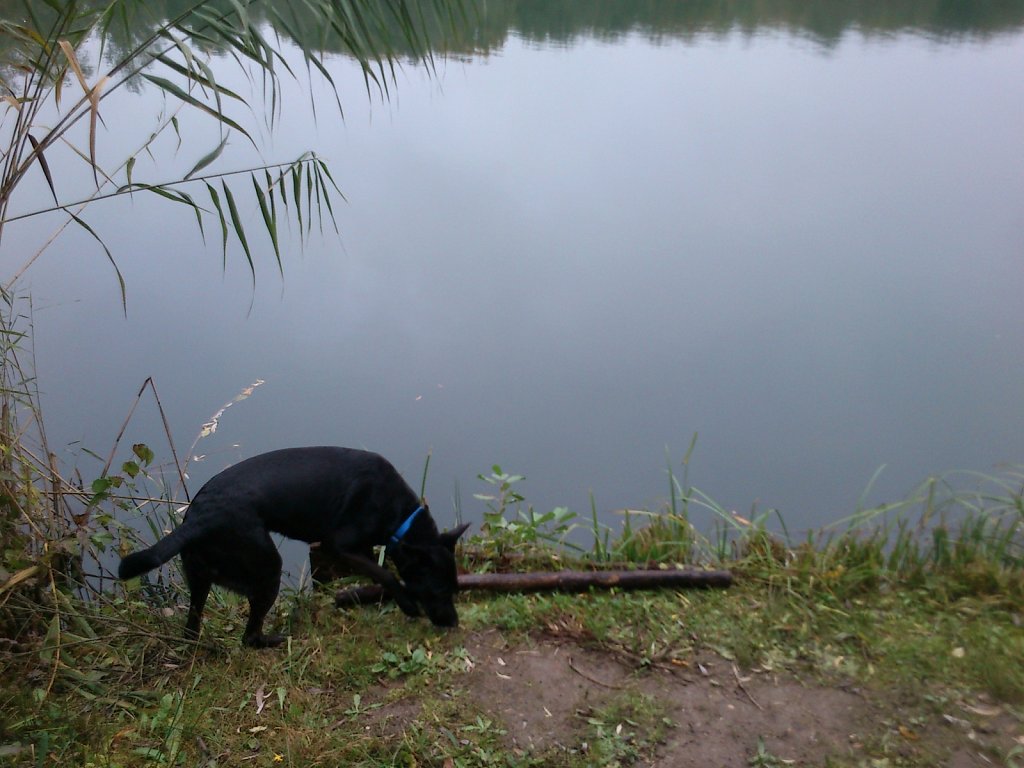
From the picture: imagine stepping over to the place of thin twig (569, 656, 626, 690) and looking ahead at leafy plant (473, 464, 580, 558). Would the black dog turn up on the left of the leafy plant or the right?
left

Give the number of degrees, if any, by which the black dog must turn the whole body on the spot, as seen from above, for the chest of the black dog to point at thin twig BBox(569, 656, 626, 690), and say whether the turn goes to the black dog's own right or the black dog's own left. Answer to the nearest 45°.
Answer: approximately 45° to the black dog's own right

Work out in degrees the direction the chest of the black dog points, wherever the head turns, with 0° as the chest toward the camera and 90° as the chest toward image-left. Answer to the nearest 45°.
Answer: approximately 270°
